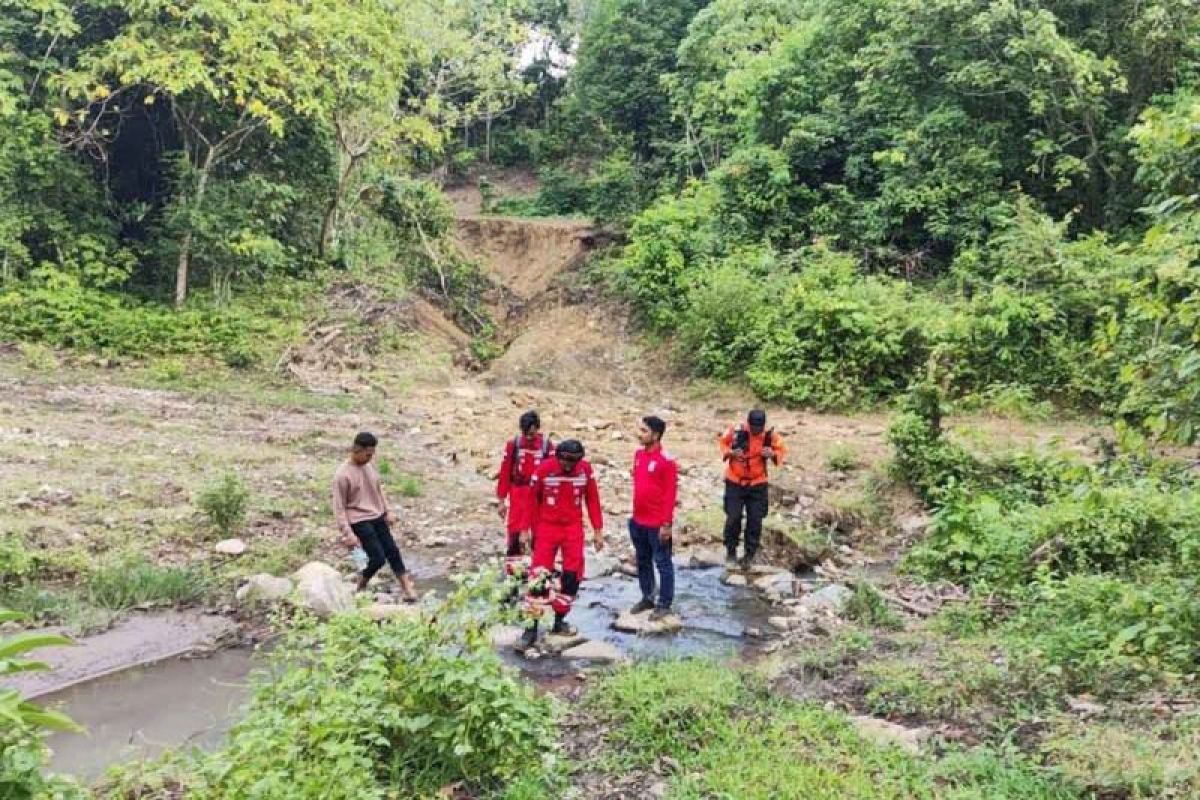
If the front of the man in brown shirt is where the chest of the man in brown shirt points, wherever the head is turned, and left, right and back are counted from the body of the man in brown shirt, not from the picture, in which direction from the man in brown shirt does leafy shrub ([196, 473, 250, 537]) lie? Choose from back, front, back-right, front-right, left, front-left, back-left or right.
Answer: back

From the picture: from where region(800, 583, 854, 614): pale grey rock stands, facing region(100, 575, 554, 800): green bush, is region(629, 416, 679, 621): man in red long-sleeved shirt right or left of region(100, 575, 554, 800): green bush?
right

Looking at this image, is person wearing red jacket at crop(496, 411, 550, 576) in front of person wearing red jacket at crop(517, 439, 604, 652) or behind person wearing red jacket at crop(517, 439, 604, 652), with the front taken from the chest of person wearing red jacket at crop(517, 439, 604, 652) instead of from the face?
behind

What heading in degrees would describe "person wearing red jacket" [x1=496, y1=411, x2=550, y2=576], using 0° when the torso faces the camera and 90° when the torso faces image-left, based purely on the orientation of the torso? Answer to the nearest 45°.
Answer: approximately 0°

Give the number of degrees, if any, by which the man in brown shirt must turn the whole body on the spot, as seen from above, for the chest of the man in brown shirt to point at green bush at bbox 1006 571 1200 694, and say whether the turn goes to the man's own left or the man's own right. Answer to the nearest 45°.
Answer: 0° — they already face it

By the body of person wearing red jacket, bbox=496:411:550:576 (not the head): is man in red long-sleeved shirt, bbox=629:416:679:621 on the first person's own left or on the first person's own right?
on the first person's own left

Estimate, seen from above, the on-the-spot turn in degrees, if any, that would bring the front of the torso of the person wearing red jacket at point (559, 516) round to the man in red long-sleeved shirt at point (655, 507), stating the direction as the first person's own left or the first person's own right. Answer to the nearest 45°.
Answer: approximately 135° to the first person's own left

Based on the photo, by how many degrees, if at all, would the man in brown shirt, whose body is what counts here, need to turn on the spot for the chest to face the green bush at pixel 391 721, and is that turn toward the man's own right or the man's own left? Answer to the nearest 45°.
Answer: approximately 45° to the man's own right
